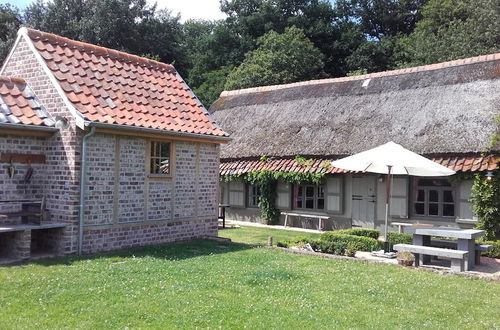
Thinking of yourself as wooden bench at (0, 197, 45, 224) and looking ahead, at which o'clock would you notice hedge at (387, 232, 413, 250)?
The hedge is roughly at 9 o'clock from the wooden bench.

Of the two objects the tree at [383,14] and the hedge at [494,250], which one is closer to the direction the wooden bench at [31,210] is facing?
the hedge

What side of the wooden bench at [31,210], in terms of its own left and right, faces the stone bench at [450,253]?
left

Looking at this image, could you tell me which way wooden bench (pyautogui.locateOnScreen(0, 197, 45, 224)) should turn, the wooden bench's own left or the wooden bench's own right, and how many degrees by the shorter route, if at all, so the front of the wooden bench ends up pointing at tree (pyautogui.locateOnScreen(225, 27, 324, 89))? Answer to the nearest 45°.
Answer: approximately 135° to the wooden bench's own left

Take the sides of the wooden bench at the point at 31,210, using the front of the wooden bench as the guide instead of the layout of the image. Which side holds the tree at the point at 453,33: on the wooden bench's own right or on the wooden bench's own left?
on the wooden bench's own left

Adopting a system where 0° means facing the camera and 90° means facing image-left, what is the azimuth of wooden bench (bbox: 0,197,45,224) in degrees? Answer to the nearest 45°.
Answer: approximately 0°

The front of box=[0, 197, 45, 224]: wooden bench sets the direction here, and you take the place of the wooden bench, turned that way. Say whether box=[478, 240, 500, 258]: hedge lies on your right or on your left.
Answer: on your left

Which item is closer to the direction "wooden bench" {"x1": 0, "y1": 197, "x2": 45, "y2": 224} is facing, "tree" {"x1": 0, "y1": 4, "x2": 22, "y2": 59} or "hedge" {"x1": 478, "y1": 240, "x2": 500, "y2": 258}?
the hedge

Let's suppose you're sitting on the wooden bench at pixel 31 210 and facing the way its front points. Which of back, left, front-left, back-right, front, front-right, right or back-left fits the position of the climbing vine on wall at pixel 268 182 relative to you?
back-left

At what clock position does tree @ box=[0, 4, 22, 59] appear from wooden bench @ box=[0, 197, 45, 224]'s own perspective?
The tree is roughly at 6 o'clock from the wooden bench.

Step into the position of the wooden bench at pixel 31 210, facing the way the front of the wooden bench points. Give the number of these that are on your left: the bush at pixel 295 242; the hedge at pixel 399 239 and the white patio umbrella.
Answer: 3

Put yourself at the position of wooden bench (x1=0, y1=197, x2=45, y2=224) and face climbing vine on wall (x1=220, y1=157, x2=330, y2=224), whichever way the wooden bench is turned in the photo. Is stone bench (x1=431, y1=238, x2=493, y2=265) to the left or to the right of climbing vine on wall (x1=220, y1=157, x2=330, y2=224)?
right

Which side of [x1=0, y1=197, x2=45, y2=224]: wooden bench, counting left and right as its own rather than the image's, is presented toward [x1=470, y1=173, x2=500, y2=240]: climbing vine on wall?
left
